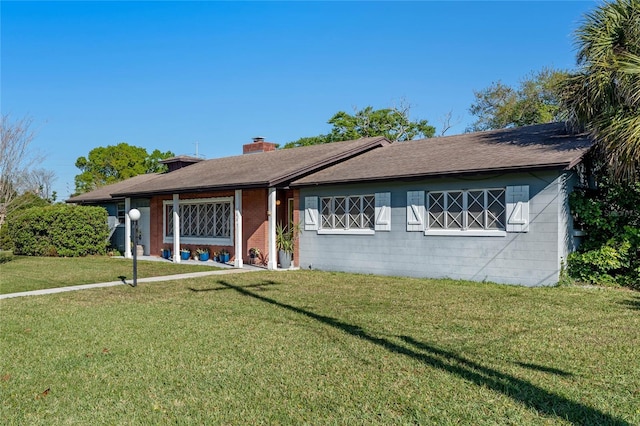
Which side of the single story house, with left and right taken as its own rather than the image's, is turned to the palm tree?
left

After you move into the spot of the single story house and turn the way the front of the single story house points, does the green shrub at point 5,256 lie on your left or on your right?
on your right

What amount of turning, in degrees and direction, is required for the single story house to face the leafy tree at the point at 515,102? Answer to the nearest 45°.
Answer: approximately 180°

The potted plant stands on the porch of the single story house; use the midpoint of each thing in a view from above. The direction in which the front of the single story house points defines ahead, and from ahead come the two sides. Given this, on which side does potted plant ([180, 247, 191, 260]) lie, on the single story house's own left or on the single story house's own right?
on the single story house's own right

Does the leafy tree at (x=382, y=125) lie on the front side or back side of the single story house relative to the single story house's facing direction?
on the back side

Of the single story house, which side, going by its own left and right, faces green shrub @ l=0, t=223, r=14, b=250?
right

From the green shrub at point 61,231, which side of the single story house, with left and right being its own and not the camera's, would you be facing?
right

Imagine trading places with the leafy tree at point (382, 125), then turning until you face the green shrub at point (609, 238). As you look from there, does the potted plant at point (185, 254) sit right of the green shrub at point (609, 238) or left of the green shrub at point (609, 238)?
right
